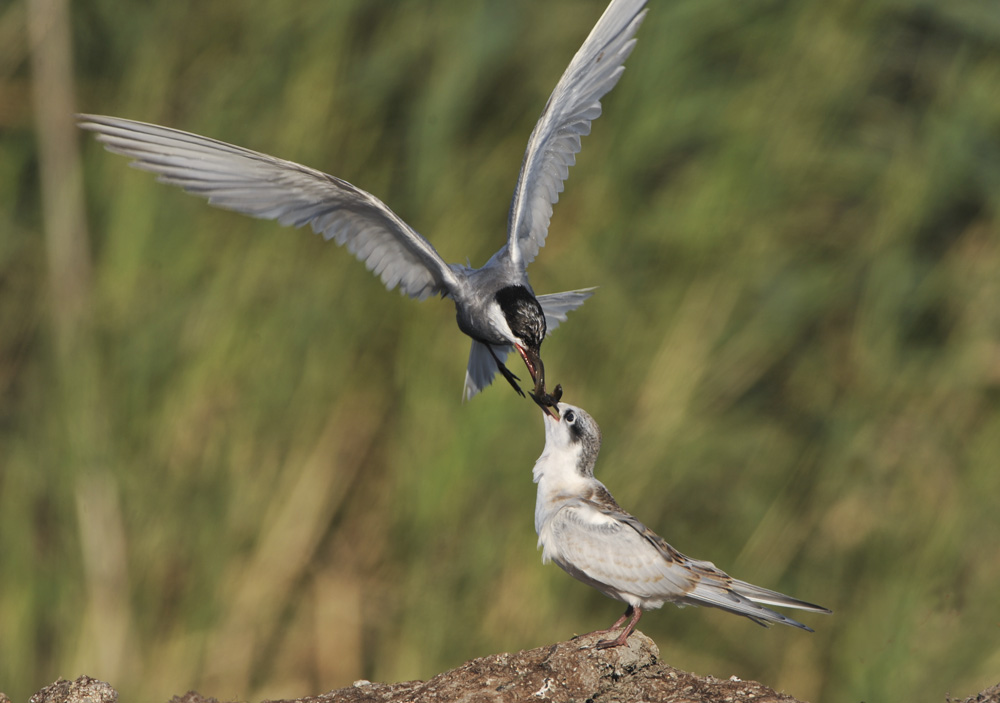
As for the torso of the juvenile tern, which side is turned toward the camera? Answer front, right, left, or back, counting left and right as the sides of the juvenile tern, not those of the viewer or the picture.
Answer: left

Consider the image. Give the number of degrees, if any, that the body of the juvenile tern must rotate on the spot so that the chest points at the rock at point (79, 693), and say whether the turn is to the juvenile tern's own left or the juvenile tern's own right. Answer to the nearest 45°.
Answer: approximately 45° to the juvenile tern's own left
